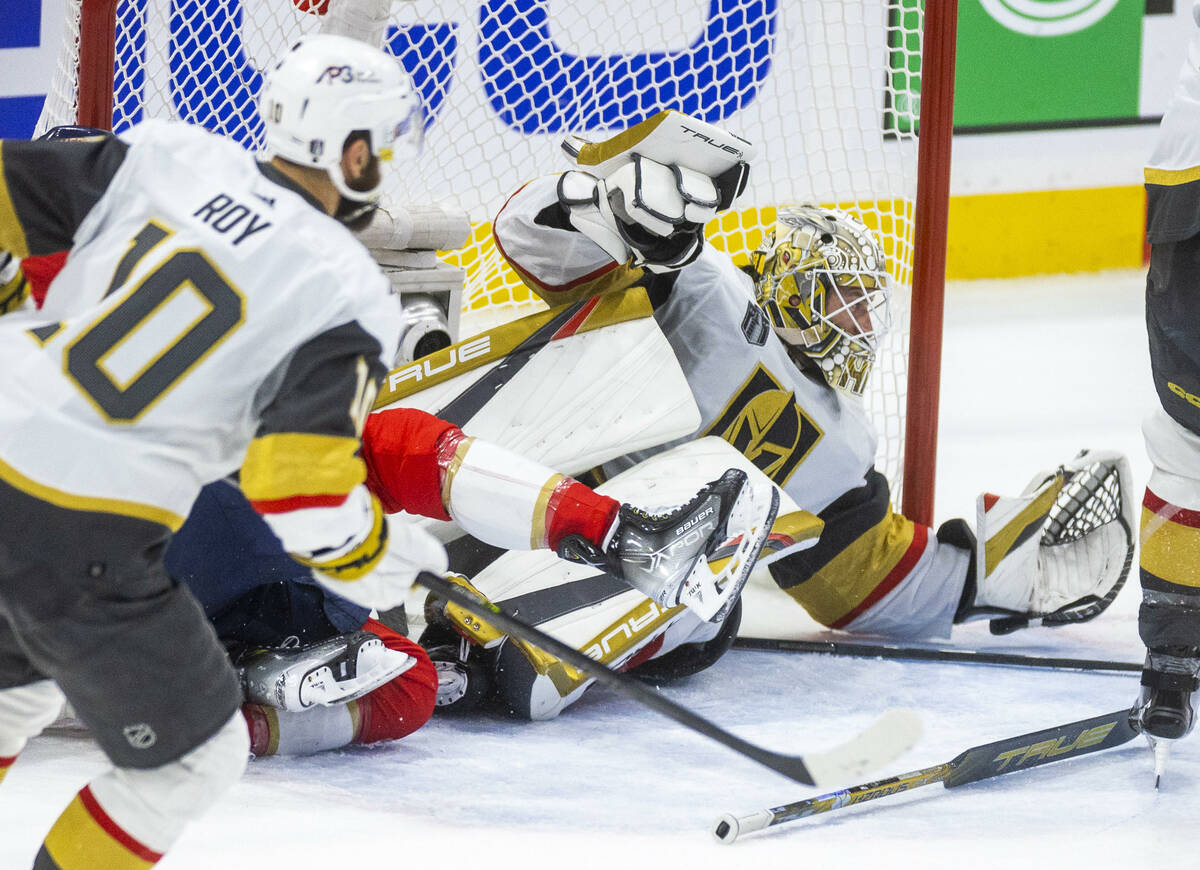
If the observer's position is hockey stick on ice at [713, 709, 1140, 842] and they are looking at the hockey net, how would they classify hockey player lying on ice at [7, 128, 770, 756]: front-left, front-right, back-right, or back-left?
front-left

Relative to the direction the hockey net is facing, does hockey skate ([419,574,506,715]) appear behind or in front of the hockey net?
in front

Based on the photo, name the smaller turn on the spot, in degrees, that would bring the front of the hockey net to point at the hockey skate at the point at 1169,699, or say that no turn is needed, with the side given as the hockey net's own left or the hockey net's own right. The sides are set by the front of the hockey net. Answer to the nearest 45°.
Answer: approximately 45° to the hockey net's own left

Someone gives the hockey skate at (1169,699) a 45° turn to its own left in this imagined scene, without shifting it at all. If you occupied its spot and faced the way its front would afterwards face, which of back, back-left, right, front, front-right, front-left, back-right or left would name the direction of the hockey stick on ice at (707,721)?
right

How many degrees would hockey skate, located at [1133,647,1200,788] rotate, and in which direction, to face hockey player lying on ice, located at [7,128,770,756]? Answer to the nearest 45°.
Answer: approximately 90° to its right

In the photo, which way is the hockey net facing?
toward the camera

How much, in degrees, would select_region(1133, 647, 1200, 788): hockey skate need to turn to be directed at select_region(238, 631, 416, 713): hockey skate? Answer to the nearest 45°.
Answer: approximately 45° to its right

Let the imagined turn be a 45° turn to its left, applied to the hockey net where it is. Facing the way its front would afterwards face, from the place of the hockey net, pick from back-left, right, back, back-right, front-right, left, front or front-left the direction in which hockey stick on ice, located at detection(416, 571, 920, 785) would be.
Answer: front-right

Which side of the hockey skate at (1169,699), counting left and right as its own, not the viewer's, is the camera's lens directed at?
front

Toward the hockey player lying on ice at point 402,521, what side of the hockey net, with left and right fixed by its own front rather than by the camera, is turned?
front

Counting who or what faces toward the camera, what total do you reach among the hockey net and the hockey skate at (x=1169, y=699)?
2

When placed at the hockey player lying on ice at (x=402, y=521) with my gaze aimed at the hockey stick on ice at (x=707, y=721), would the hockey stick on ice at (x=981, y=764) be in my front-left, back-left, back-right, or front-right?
front-left
